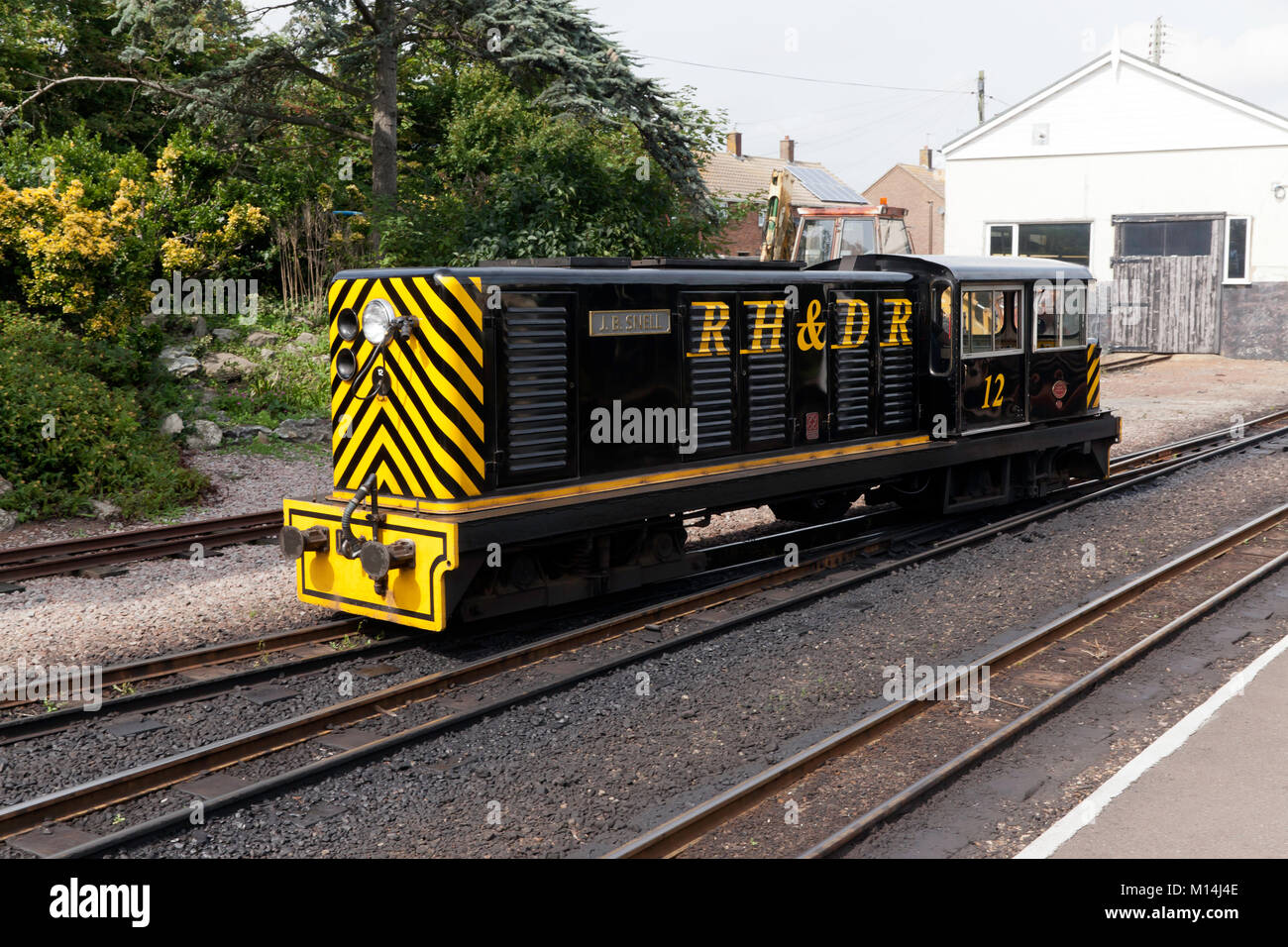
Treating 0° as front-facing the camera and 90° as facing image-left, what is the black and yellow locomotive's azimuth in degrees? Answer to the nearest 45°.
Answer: approximately 45°

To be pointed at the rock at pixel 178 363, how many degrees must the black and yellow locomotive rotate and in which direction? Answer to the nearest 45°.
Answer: approximately 90° to its right

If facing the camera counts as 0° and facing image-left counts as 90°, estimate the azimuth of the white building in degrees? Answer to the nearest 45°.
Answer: approximately 0°
